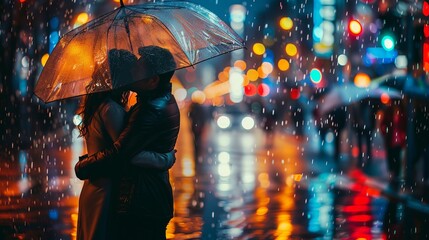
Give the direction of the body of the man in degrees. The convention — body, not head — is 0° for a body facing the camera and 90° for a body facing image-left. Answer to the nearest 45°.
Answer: approximately 90°

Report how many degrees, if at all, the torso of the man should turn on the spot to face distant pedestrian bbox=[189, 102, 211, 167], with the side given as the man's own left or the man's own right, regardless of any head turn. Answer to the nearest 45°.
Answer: approximately 90° to the man's own right

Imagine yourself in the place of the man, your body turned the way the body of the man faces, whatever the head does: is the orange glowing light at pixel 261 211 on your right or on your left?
on your right

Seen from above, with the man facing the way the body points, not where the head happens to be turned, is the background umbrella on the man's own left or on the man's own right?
on the man's own right

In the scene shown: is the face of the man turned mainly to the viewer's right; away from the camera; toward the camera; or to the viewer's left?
to the viewer's left
